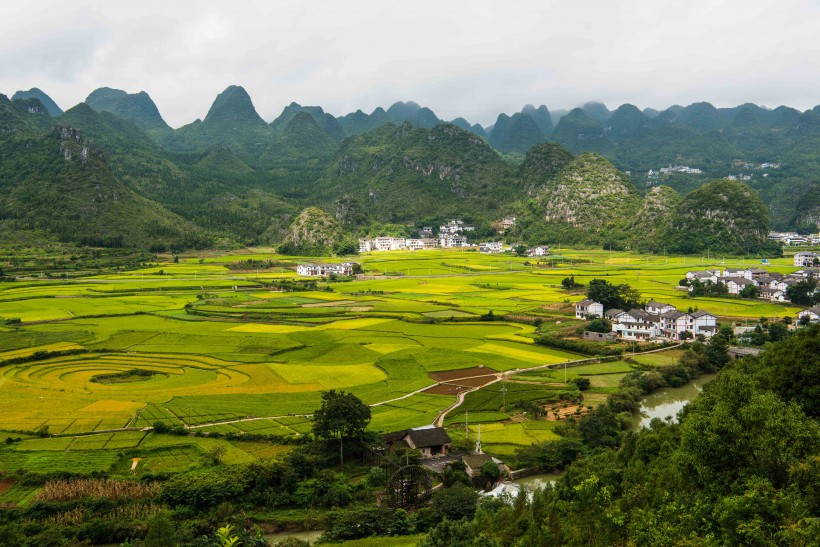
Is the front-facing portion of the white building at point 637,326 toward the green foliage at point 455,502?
yes

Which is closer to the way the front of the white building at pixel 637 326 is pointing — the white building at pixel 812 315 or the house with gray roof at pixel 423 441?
the house with gray roof

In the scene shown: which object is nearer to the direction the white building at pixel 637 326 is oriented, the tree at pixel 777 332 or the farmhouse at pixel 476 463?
the farmhouse

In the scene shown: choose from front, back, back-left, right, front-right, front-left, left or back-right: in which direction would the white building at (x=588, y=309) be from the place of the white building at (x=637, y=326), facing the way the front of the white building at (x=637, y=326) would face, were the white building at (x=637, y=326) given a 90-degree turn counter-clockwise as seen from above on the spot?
back-left

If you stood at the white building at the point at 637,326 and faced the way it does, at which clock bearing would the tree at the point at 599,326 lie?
The tree is roughly at 2 o'clock from the white building.

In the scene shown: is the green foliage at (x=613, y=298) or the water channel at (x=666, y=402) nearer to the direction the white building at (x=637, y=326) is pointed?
the water channel

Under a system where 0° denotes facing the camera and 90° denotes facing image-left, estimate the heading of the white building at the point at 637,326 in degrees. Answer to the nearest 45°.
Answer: approximately 0°

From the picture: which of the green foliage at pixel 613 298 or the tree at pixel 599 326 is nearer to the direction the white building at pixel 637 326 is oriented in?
the tree

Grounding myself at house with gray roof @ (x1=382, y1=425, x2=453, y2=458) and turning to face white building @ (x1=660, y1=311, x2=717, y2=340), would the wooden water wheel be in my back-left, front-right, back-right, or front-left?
back-right

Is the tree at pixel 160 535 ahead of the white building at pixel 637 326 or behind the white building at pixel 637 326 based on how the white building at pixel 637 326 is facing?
ahead

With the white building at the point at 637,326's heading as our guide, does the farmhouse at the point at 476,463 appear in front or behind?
in front

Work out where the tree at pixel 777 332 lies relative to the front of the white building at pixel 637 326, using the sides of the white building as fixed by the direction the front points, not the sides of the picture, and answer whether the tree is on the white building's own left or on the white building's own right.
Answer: on the white building's own left

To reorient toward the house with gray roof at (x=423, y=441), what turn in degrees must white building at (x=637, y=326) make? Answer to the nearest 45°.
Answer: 0° — it already faces it
